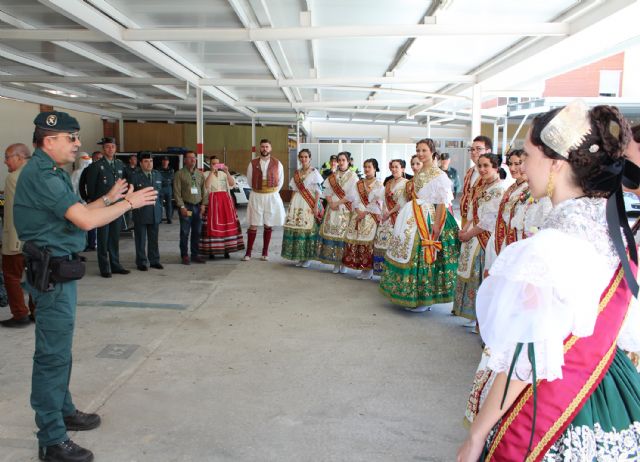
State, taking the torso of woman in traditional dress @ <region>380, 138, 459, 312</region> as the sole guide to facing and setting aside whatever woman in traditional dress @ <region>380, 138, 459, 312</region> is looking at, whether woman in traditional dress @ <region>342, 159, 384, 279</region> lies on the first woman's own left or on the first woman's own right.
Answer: on the first woman's own right

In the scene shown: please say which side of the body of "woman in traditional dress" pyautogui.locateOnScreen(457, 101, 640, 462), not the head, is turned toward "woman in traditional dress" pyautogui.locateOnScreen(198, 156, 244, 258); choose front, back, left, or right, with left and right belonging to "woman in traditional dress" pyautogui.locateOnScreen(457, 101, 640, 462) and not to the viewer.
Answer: front

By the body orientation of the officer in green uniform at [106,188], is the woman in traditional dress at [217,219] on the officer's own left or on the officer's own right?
on the officer's own left

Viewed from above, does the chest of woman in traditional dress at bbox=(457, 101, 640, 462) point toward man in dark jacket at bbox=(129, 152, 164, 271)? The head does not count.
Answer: yes

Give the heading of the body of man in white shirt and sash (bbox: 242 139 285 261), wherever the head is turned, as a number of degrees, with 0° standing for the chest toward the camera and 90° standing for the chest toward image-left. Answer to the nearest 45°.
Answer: approximately 0°

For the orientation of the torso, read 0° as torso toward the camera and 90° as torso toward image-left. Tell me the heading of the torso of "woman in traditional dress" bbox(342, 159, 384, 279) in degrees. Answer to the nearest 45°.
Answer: approximately 45°

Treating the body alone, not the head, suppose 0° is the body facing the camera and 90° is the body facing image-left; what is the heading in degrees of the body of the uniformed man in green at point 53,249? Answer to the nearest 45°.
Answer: approximately 270°

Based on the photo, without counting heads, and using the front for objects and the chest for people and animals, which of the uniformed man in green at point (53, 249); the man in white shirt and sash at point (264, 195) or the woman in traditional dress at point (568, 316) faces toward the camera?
the man in white shirt and sash

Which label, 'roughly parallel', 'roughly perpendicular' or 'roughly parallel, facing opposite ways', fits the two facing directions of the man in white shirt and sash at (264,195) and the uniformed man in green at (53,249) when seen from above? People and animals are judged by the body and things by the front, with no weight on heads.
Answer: roughly perpendicular

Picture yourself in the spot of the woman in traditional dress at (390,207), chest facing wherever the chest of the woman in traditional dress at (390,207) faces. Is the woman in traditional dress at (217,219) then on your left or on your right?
on your right

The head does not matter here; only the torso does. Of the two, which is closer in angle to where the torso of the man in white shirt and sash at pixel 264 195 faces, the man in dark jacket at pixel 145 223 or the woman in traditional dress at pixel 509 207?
the woman in traditional dress

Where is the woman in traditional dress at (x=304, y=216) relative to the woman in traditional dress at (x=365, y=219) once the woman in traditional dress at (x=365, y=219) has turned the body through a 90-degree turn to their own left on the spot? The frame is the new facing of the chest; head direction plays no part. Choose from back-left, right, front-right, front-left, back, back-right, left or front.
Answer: back
